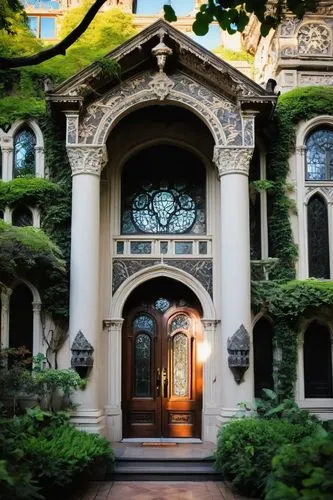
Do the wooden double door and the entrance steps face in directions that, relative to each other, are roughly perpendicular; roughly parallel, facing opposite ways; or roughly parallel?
roughly parallel

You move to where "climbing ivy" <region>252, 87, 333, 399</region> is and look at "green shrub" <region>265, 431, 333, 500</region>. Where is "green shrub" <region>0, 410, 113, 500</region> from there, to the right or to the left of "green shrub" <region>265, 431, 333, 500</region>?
right

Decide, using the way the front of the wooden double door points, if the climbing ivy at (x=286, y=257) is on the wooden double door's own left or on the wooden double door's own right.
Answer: on the wooden double door's own left

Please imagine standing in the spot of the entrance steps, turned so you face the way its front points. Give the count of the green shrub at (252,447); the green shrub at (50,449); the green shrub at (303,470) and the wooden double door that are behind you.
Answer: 1

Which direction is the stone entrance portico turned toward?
toward the camera

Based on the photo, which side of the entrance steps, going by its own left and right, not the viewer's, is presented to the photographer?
front

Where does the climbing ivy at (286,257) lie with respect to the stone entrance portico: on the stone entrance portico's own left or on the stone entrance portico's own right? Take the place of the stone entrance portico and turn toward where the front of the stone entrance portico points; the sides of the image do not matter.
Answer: on the stone entrance portico's own left

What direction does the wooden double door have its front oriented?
toward the camera

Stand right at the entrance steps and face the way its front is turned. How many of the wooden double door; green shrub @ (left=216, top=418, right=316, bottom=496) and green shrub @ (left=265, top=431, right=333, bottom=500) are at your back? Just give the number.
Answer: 1
